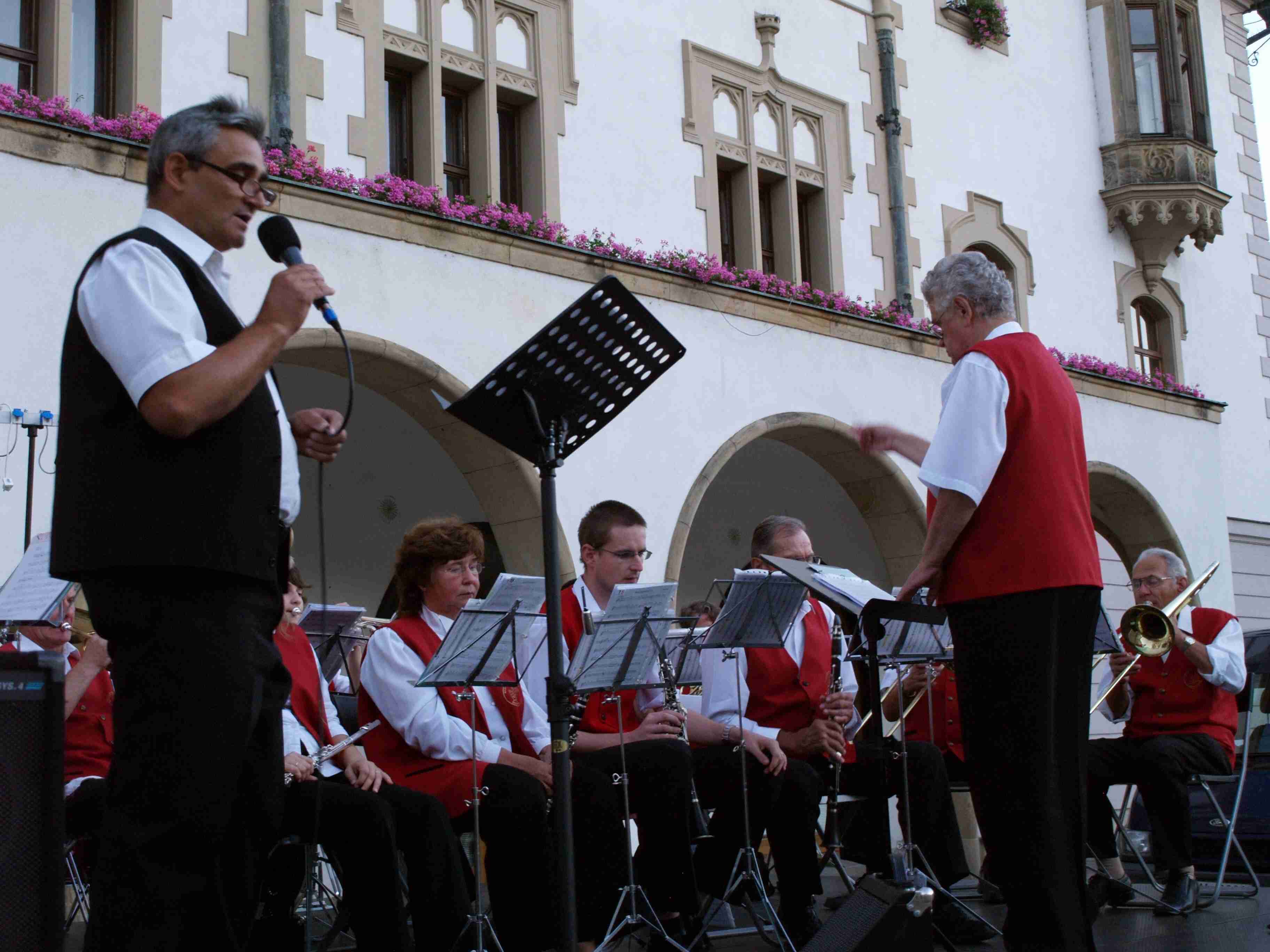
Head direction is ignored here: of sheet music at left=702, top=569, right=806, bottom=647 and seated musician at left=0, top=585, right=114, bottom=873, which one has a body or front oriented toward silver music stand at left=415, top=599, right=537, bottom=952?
the seated musician

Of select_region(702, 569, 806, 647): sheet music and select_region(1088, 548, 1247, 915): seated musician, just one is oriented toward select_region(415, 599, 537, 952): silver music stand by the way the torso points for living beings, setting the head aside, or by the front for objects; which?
the seated musician

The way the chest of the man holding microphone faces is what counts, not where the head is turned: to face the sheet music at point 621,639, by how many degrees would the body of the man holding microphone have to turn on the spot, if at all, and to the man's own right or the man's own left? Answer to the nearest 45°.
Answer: approximately 45° to the man's own left

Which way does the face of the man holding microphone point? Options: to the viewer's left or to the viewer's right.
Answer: to the viewer's right

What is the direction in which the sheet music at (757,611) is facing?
away from the camera

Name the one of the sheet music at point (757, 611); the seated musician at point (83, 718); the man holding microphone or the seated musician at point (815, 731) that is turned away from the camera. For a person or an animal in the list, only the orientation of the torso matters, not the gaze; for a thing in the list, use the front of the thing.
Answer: the sheet music

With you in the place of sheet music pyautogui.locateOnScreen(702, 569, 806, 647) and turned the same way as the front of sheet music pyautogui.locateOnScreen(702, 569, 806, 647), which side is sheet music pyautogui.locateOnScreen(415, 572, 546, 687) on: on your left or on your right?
on your left

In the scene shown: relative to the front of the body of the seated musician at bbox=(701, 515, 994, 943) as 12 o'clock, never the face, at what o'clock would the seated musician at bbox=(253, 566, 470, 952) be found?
the seated musician at bbox=(253, 566, 470, 952) is roughly at 3 o'clock from the seated musician at bbox=(701, 515, 994, 943).

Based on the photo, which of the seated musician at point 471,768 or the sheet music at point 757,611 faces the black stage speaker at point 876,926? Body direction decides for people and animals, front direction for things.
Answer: the seated musician

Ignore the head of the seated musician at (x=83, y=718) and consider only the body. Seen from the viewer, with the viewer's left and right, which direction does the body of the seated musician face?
facing the viewer and to the right of the viewer

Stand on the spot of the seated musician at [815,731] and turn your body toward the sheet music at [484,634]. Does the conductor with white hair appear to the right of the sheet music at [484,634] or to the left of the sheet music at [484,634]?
left

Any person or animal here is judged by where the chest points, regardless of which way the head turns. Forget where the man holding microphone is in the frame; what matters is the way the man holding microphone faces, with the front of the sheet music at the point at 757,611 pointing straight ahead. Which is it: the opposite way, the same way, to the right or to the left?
to the right

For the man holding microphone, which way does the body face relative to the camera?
to the viewer's right

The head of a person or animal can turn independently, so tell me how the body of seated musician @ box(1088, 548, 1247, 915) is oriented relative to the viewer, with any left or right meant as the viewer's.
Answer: facing the viewer and to the left of the viewer

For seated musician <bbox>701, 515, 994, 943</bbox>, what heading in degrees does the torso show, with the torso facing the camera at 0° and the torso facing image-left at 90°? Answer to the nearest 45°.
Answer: approximately 315°

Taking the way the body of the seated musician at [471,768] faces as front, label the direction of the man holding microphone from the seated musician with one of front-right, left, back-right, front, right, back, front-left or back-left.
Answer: front-right
